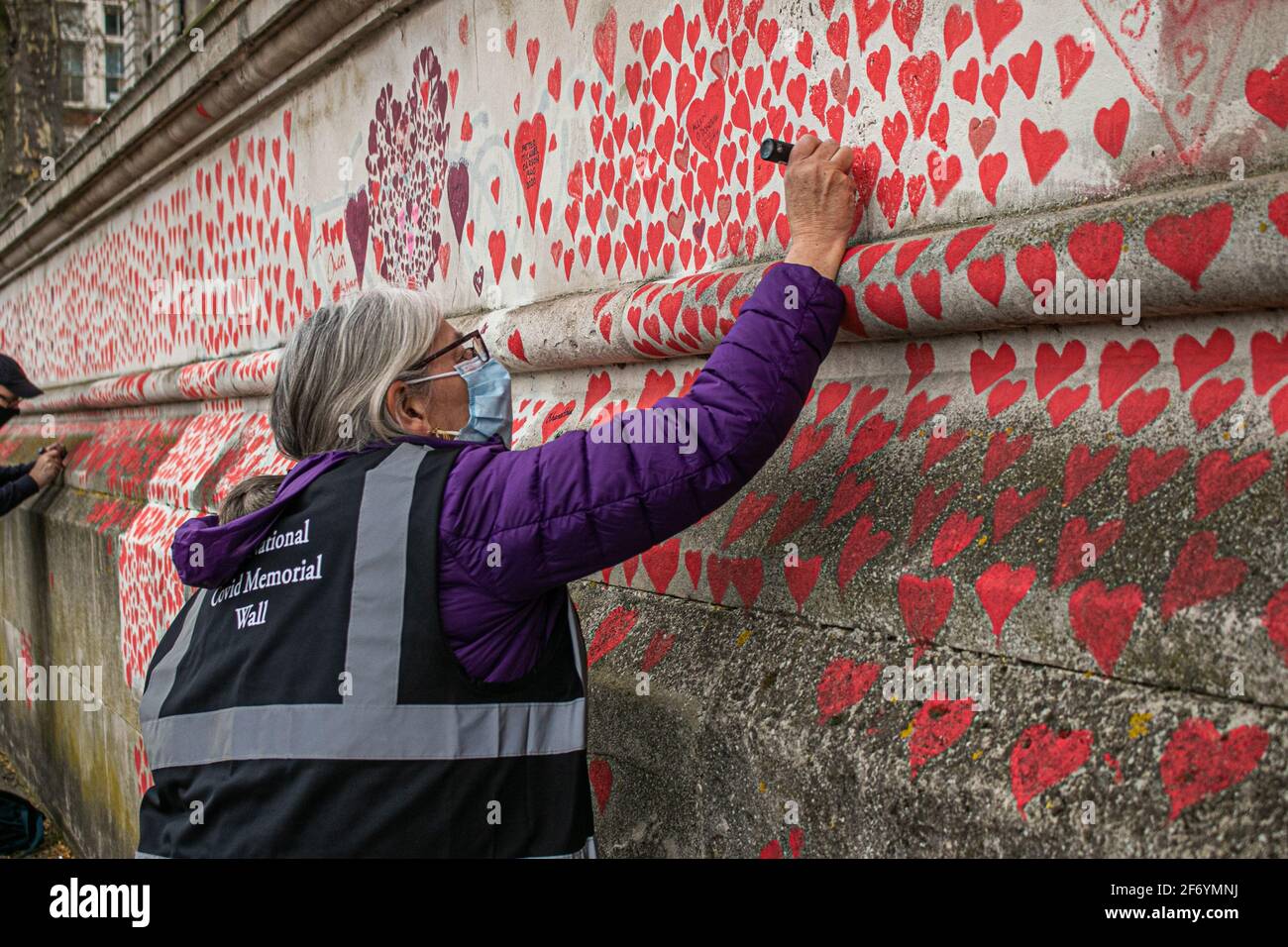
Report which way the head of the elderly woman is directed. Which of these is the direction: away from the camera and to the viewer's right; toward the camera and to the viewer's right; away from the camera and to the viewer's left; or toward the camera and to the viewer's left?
away from the camera and to the viewer's right

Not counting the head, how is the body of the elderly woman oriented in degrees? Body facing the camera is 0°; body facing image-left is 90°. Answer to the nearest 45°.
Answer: approximately 225°
